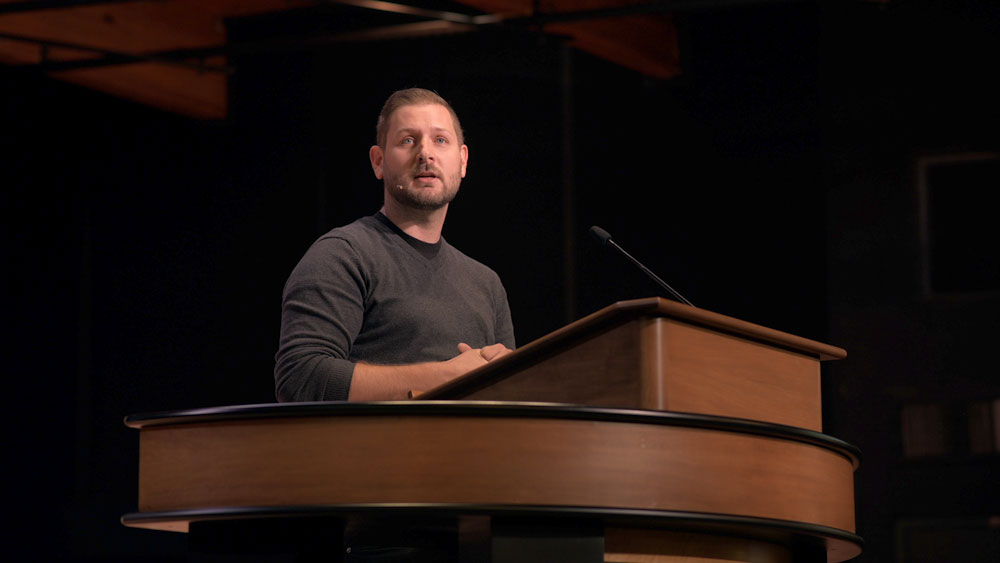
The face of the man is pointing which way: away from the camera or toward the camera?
toward the camera

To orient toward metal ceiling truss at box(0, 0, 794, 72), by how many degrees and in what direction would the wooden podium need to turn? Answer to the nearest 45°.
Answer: approximately 135° to its left

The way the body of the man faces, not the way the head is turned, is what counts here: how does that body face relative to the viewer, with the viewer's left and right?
facing the viewer and to the right of the viewer
